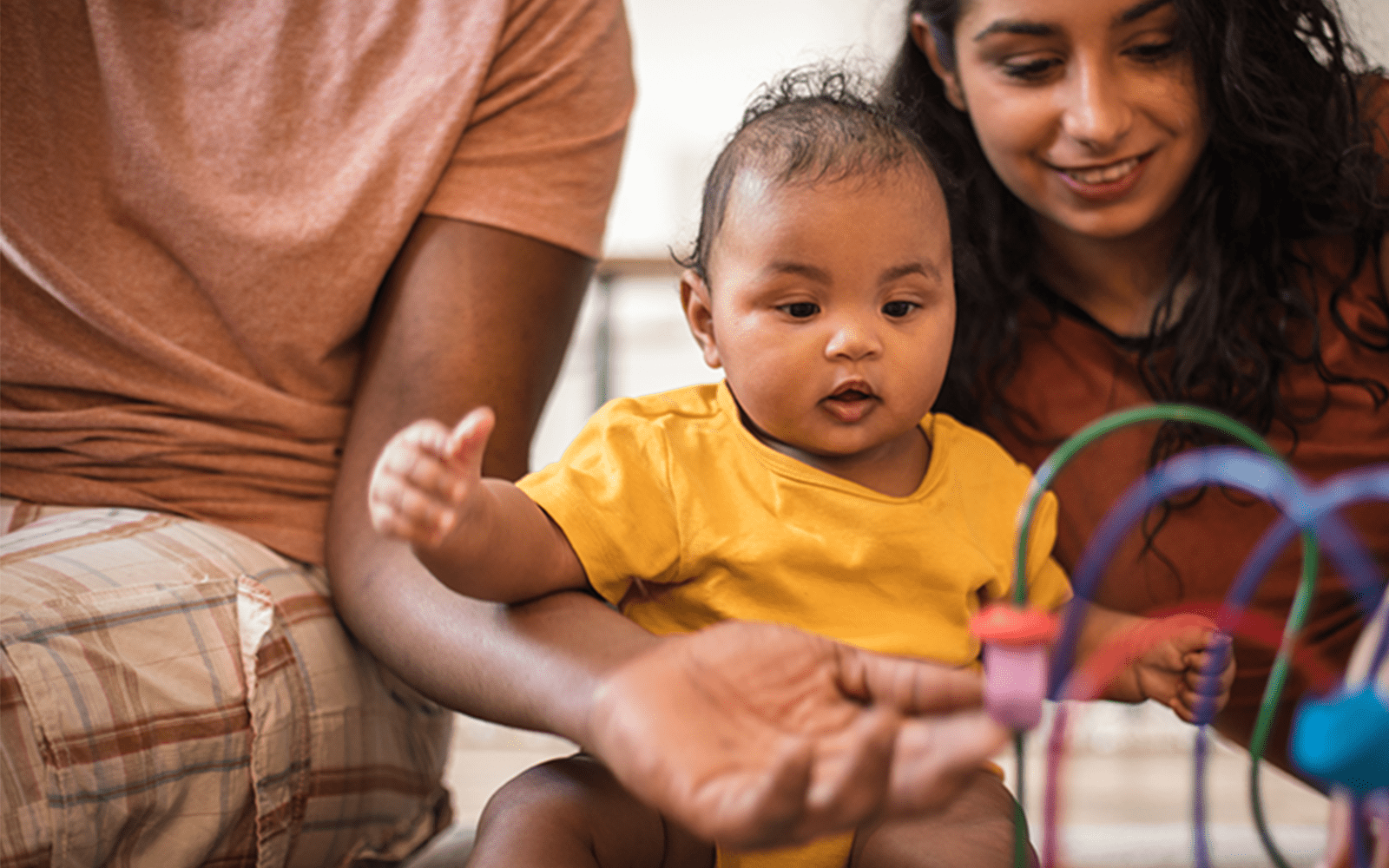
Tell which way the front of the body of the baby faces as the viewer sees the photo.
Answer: toward the camera

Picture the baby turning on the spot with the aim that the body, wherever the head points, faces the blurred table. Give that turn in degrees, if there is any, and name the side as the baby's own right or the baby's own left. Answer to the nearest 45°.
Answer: approximately 180°

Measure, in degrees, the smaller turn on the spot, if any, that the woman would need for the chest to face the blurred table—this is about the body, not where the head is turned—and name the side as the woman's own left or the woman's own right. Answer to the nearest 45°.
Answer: approximately 135° to the woman's own right

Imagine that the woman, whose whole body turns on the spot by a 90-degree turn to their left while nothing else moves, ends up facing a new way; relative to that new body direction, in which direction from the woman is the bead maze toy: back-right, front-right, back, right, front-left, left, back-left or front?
right

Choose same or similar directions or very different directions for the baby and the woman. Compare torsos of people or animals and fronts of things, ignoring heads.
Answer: same or similar directions

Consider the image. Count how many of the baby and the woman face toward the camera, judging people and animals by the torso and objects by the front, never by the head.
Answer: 2

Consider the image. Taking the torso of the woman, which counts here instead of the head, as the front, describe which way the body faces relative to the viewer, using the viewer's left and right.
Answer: facing the viewer
